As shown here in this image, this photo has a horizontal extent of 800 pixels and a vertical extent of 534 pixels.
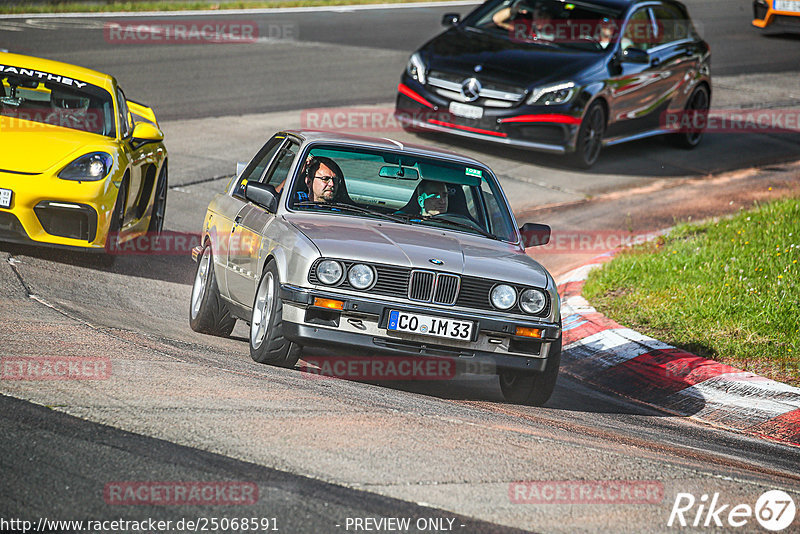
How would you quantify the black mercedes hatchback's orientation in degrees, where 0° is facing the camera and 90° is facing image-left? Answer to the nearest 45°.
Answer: approximately 45°

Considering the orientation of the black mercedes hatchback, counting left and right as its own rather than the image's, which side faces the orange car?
back

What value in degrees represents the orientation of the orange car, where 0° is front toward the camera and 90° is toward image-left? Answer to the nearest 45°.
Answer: approximately 45°

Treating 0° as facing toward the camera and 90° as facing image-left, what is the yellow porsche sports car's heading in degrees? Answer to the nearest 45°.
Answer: approximately 45°

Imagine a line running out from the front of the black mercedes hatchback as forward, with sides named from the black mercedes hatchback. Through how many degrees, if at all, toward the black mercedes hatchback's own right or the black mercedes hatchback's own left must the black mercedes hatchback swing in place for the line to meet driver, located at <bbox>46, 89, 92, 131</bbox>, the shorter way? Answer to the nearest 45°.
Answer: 0° — it already faces them

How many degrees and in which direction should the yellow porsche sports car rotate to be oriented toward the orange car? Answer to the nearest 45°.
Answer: approximately 180°
